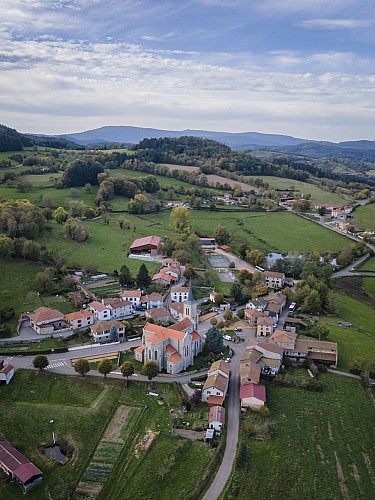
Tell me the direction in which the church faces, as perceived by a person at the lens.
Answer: facing away from the viewer and to the right of the viewer

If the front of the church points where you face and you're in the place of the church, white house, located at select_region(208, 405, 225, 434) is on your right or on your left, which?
on your right

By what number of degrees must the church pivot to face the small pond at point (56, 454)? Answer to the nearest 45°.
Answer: approximately 180°

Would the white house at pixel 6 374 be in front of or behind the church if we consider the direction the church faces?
behind

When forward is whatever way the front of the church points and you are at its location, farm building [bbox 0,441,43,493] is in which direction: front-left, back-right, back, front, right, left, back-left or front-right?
back

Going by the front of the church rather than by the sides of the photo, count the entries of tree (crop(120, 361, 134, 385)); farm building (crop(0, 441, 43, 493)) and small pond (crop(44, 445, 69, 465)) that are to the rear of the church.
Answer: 3

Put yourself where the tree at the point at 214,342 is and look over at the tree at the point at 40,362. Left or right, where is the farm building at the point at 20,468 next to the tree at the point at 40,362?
left

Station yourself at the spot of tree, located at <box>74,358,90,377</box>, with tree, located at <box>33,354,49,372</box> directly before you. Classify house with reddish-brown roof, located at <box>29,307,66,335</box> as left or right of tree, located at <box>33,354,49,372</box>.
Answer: right

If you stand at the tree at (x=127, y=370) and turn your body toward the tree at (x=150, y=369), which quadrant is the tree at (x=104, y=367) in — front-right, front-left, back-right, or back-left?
back-left

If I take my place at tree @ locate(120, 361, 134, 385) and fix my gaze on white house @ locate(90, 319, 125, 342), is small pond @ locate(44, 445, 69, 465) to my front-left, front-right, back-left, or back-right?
back-left

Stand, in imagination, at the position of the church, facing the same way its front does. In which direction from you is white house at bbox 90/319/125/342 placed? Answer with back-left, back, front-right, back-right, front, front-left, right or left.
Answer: left

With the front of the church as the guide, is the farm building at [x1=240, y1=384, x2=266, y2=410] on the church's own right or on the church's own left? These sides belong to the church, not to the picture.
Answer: on the church's own right

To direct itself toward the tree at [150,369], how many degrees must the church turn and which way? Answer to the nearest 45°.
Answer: approximately 180°

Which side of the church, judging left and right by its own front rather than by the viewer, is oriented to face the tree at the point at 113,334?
left
